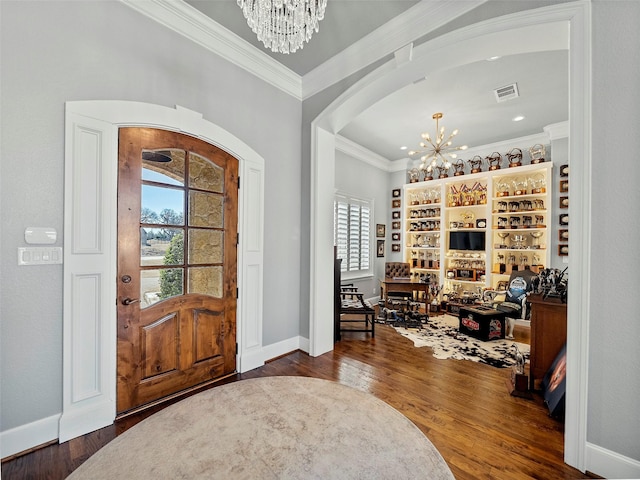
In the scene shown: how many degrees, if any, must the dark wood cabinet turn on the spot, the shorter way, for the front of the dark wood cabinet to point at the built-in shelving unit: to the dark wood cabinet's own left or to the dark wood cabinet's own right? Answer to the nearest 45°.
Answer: approximately 90° to the dark wood cabinet's own right

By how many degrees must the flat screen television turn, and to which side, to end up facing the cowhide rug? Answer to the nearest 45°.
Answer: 0° — it already faces it

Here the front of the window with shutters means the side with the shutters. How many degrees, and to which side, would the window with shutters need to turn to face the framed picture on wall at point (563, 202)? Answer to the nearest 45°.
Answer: approximately 45° to its left

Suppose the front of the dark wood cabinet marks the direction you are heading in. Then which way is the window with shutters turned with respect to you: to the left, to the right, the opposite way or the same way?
the opposite way

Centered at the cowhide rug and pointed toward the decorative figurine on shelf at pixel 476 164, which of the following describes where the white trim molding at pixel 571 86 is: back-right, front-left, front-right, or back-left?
back-right

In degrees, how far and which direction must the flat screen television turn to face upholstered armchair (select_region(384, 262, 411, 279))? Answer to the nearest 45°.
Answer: approximately 90° to its right

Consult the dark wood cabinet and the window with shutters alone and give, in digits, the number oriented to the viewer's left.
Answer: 1

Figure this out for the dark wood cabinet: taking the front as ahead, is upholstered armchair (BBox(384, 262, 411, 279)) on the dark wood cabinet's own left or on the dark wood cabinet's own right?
on the dark wood cabinet's own right

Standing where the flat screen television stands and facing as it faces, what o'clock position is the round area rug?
The round area rug is roughly at 12 o'clock from the flat screen television.

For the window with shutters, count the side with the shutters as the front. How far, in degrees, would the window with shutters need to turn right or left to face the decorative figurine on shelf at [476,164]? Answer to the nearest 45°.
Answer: approximately 45° to its left

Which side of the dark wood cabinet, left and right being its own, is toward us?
left

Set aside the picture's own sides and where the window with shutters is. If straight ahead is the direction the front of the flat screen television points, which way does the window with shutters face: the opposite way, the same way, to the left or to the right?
to the left

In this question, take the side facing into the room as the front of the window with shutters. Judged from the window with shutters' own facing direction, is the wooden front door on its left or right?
on its right

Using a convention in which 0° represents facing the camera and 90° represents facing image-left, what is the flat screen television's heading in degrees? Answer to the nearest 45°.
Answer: approximately 0°

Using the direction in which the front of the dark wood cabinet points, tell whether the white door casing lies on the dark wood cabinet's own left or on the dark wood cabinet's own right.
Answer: on the dark wood cabinet's own left
